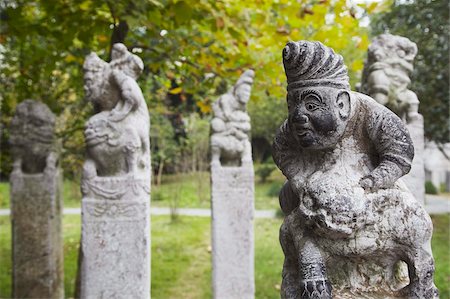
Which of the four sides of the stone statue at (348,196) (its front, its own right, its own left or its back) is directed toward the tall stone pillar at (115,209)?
right

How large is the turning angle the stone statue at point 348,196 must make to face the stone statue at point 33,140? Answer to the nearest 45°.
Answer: approximately 90° to its right

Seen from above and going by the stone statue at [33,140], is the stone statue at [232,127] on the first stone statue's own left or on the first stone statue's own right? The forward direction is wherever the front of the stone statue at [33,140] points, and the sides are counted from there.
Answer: on the first stone statue's own left

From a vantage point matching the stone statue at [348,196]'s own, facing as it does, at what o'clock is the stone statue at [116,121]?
the stone statue at [116,121] is roughly at 3 o'clock from the stone statue at [348,196].

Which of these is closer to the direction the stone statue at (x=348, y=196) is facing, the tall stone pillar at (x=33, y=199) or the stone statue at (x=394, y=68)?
the tall stone pillar

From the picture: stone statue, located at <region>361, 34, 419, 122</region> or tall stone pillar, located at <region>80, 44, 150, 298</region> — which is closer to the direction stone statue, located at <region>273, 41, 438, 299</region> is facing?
the tall stone pillar

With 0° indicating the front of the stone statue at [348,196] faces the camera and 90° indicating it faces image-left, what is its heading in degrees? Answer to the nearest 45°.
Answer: approximately 45°

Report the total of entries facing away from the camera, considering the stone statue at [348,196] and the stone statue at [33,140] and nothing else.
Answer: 0

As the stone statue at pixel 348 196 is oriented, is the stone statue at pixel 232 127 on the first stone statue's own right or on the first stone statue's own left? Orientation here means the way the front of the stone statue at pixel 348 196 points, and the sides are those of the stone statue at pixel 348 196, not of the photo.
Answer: on the first stone statue's own right

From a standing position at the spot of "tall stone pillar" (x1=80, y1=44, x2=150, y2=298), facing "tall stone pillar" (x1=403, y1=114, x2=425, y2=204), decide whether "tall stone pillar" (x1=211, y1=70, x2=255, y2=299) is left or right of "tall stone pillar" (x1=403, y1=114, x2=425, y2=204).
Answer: left

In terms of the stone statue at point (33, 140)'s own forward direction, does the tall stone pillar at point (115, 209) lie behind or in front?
in front

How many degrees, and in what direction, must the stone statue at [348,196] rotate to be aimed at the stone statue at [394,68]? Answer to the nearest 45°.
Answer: approximately 135° to its right

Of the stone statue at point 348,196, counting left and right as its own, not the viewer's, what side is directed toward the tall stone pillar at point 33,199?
right
